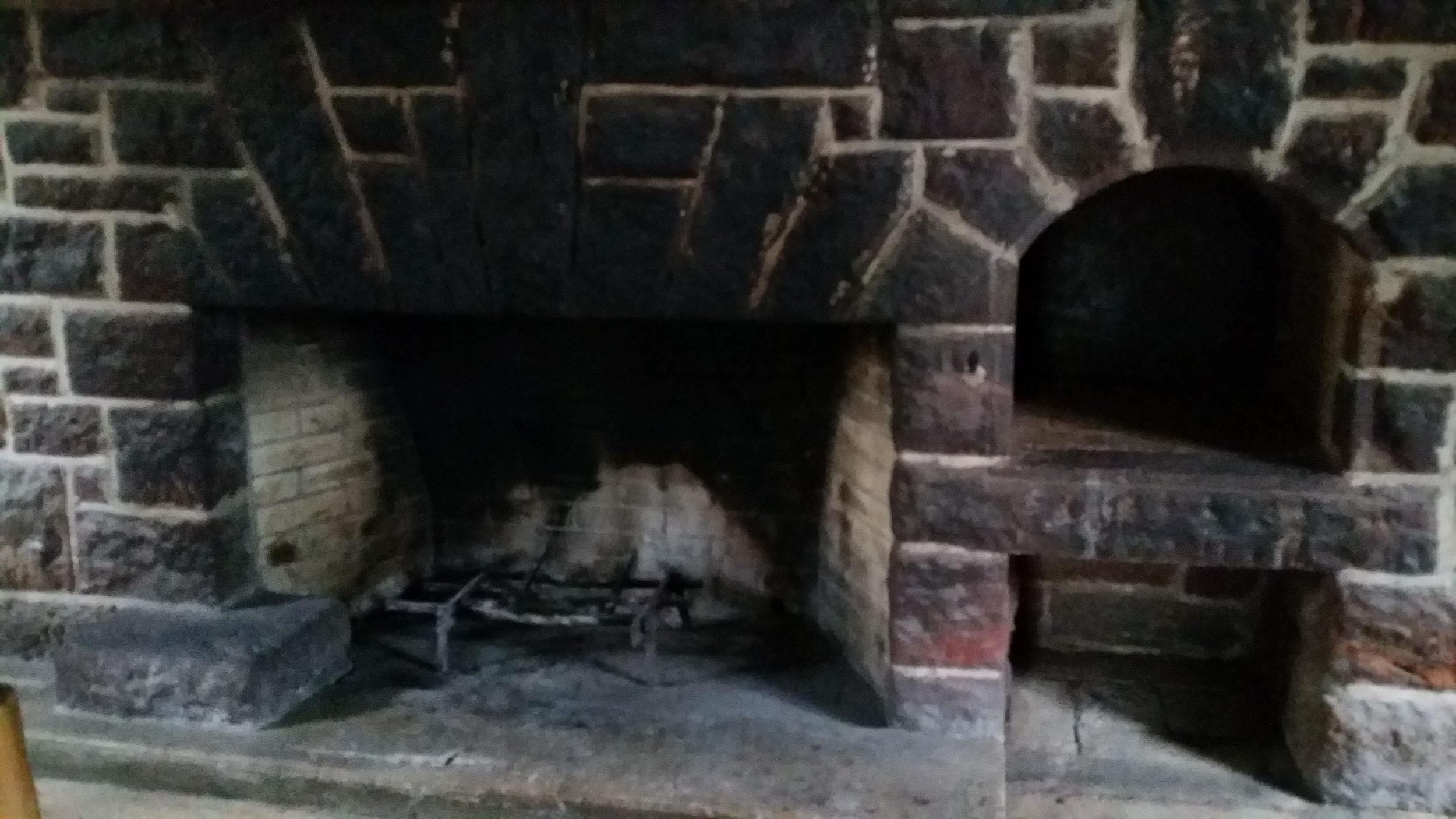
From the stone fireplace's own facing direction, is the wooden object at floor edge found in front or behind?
in front

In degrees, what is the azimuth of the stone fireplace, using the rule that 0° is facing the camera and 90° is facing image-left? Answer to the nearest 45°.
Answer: approximately 0°
